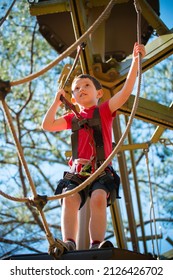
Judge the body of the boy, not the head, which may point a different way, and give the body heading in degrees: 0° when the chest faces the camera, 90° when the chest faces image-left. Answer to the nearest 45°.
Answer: approximately 45°
